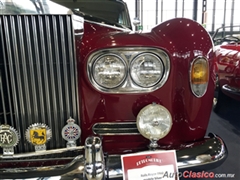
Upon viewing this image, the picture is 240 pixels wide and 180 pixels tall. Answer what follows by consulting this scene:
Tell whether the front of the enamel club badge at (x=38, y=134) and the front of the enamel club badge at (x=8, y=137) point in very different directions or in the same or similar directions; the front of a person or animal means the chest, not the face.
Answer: same or similar directions

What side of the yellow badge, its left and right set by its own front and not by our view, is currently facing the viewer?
front

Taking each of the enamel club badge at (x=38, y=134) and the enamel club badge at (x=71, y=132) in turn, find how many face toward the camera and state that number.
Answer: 2

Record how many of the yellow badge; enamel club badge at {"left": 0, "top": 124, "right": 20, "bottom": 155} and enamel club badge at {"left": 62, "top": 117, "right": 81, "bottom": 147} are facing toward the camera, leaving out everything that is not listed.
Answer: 3

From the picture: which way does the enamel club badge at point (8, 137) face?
toward the camera

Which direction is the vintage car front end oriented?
toward the camera
